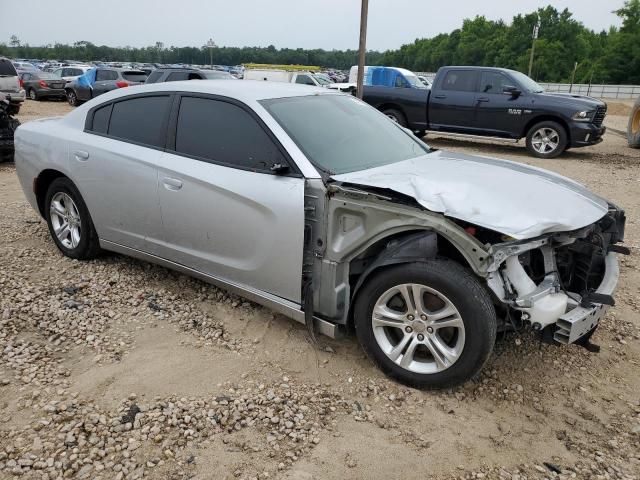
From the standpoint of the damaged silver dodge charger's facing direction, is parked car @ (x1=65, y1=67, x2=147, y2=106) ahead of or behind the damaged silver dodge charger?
behind

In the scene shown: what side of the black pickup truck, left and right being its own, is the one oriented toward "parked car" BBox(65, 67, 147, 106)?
back

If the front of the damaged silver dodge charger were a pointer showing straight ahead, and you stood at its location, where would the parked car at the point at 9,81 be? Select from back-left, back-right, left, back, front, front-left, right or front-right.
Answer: back

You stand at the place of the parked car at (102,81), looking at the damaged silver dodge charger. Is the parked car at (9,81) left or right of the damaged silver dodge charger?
right

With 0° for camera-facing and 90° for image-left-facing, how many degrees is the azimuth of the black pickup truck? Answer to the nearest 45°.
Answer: approximately 315°

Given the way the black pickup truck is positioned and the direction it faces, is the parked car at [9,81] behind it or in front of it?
behind

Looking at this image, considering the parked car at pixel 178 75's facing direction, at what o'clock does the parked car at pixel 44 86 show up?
the parked car at pixel 44 86 is roughly at 8 o'clock from the parked car at pixel 178 75.

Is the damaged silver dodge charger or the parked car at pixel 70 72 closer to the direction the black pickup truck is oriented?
the damaged silver dodge charger

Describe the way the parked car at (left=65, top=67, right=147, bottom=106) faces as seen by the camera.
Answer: facing away from the viewer and to the left of the viewer
